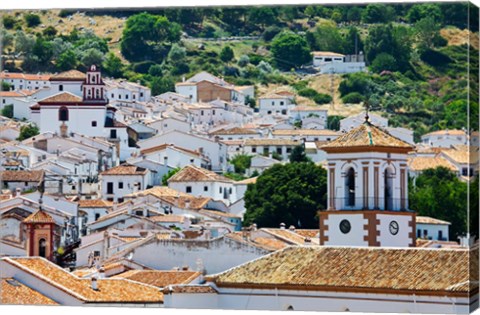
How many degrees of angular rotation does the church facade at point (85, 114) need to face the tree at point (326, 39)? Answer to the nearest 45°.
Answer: approximately 90° to its left

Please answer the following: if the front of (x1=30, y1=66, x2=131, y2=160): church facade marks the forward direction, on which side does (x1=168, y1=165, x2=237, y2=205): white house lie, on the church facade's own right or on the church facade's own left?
on the church facade's own left

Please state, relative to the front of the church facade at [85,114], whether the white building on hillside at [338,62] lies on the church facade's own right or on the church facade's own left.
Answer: on the church facade's own left

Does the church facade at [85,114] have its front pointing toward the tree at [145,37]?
no

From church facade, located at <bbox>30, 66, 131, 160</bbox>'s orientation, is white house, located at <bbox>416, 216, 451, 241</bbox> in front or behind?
in front

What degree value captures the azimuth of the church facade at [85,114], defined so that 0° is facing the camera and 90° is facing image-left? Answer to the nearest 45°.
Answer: approximately 0°

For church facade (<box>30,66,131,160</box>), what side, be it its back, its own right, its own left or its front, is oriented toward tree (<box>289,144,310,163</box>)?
left
